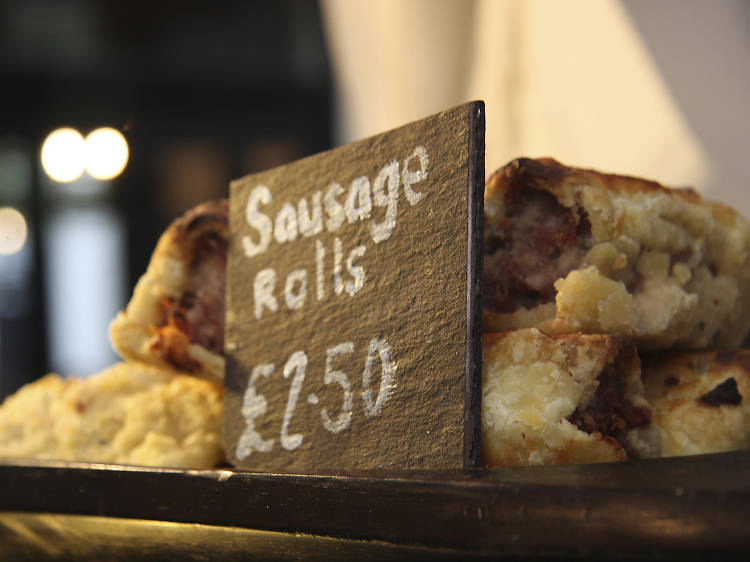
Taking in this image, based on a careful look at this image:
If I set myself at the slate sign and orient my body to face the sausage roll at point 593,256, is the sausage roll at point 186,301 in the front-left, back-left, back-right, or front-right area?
back-left

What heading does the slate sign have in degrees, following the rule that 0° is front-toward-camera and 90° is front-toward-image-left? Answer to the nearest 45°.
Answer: approximately 45°
